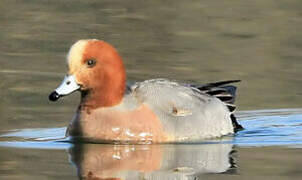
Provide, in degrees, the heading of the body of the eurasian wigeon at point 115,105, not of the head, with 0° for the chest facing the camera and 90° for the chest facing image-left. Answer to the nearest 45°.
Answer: approximately 90°
